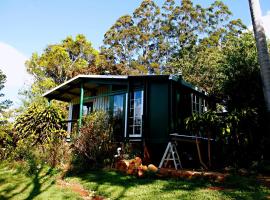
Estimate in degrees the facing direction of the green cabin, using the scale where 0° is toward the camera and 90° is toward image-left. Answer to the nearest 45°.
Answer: approximately 45°

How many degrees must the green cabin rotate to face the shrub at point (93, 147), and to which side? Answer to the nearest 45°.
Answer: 0° — it already faces it

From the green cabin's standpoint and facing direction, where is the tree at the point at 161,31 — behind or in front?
behind

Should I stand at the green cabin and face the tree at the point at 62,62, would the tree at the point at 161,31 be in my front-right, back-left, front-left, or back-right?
front-right
